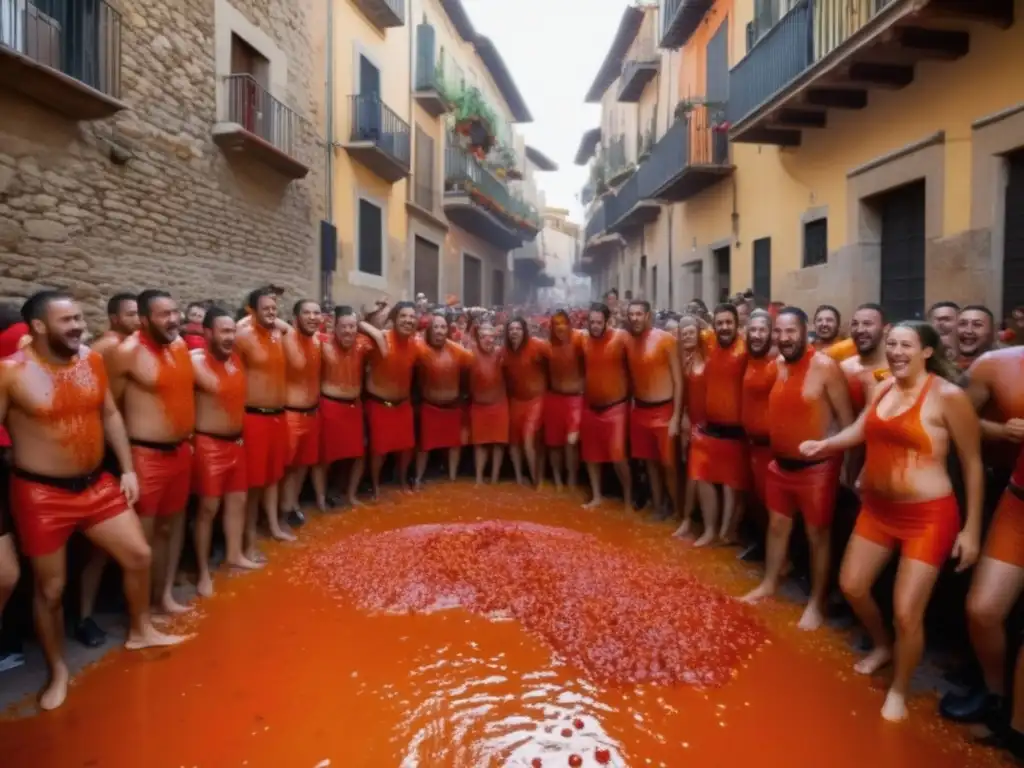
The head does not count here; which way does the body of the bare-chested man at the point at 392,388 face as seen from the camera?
toward the camera

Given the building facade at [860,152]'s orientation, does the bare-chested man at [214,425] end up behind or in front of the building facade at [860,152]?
in front

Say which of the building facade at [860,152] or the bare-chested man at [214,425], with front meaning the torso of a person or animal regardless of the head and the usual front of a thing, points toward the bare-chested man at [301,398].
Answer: the building facade

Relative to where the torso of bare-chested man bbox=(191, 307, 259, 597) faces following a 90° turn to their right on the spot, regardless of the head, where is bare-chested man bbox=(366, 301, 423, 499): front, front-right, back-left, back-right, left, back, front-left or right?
back

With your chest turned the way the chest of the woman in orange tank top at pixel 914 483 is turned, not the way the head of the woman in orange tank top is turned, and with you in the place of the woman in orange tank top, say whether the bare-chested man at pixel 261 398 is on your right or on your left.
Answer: on your right

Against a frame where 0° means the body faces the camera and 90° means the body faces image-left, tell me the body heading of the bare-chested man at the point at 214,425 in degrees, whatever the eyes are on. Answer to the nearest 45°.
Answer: approximately 315°

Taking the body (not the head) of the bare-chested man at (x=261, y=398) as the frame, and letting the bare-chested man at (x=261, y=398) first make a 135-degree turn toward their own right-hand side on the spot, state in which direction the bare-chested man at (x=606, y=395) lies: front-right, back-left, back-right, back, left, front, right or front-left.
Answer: back

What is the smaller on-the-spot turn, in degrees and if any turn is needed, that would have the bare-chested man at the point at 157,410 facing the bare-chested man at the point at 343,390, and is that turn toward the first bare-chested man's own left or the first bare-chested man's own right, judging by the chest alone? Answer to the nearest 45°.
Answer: approximately 90° to the first bare-chested man's own left

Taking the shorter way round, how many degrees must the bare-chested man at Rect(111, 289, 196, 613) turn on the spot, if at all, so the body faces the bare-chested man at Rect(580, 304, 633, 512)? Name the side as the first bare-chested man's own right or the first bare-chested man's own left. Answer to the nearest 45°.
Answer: approximately 45° to the first bare-chested man's own left

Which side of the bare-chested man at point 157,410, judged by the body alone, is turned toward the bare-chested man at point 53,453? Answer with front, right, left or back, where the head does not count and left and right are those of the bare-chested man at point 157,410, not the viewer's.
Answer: right

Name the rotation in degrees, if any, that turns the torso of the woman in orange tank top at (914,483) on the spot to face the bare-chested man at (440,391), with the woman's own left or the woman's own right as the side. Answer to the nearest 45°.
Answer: approximately 90° to the woman's own right

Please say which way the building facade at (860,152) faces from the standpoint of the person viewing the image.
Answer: facing the viewer and to the left of the viewer

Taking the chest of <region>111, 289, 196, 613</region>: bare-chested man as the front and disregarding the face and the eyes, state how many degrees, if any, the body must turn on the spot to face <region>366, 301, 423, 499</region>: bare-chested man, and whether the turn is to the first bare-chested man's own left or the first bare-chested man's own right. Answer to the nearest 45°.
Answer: approximately 90° to the first bare-chested man's own left

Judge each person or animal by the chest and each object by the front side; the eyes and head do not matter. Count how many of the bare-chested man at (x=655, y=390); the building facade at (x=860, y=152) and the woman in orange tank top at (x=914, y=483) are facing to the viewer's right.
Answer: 0

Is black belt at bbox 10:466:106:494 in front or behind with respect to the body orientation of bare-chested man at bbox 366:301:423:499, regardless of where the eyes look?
in front

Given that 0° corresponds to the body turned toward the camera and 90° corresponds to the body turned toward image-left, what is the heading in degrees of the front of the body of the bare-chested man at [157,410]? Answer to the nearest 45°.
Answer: approximately 315°

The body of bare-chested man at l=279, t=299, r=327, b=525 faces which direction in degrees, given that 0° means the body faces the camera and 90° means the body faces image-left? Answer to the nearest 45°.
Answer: approximately 315°

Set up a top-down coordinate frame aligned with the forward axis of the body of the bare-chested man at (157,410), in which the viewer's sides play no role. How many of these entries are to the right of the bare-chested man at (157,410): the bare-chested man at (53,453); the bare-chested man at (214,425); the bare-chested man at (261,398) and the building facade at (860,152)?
1
